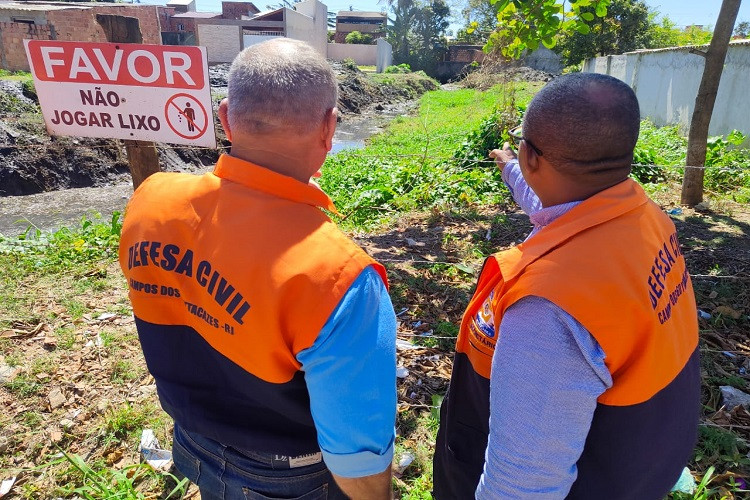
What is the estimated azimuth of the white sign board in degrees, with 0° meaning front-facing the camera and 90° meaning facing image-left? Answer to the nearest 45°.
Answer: approximately 0°

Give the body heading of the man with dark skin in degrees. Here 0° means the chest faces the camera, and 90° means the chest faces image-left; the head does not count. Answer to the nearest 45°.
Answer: approximately 135°

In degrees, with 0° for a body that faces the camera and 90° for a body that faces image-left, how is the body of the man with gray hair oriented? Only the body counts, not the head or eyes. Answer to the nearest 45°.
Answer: approximately 225°

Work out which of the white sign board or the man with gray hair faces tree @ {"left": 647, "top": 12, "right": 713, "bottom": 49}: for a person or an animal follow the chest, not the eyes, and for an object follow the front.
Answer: the man with gray hair

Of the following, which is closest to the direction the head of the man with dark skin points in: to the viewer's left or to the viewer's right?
to the viewer's left

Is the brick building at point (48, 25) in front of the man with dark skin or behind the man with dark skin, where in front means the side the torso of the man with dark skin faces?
in front

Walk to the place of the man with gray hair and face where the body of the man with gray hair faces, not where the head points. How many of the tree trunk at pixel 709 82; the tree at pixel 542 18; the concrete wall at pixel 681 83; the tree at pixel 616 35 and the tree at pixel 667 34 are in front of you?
5

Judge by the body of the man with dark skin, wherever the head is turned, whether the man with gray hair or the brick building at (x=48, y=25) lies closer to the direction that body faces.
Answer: the brick building

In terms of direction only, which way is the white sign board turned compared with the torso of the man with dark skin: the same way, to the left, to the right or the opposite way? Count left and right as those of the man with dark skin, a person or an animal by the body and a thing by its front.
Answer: the opposite way

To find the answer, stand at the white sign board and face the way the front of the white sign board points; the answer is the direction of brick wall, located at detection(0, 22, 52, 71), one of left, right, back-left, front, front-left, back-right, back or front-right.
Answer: back

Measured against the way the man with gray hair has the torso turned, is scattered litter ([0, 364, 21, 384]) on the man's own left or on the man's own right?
on the man's own left

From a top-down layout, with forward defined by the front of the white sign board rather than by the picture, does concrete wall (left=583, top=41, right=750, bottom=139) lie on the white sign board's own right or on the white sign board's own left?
on the white sign board's own left

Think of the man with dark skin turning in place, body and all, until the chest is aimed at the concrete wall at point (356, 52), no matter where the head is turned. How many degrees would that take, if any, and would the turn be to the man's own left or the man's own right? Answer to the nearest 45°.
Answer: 0° — they already face it
